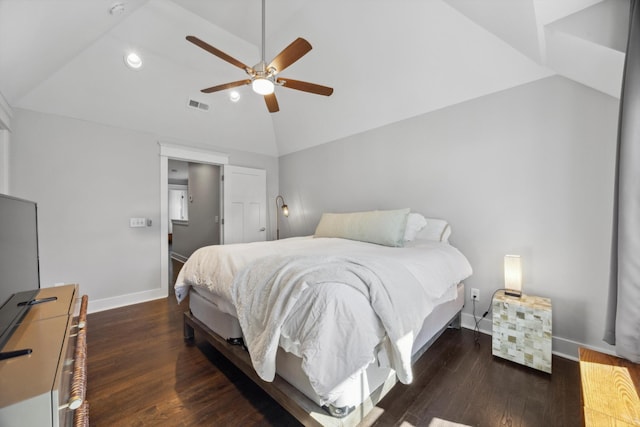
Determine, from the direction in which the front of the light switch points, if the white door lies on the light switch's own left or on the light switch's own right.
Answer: on the light switch's own left

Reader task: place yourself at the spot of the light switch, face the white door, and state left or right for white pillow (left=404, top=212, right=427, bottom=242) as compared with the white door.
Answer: right

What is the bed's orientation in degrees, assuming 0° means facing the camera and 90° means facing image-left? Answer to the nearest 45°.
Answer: approximately 45°

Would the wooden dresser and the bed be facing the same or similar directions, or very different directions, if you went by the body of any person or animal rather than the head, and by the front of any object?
very different directions

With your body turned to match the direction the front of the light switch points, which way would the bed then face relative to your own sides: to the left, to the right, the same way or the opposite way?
to the right

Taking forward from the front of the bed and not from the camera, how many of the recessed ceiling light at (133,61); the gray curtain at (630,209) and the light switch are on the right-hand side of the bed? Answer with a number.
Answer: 2

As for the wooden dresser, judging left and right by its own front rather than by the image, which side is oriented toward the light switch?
left

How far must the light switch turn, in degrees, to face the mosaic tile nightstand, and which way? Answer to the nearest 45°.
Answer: approximately 45° to its left

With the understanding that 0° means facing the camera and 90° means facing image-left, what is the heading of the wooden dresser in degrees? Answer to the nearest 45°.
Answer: approximately 270°
